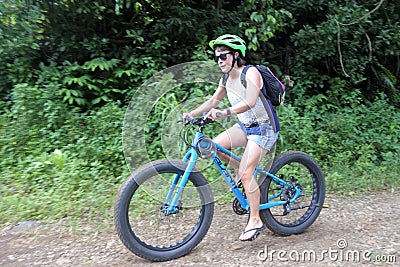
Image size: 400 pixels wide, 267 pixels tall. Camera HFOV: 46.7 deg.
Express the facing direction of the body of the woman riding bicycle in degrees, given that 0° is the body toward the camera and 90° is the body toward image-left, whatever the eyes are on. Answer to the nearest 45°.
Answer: approximately 45°

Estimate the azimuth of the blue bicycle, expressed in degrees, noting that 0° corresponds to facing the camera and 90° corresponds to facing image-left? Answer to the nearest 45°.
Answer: approximately 45°
